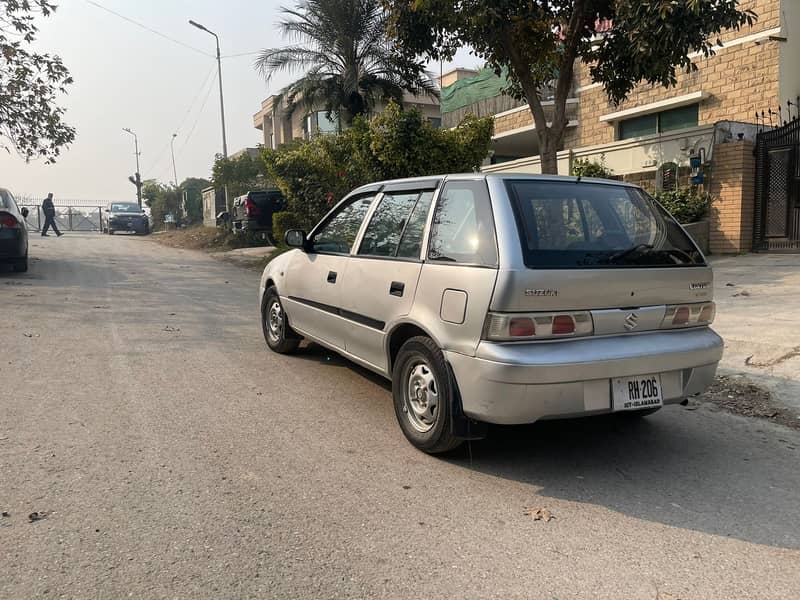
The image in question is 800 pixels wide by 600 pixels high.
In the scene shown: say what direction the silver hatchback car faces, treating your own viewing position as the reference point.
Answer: facing away from the viewer and to the left of the viewer

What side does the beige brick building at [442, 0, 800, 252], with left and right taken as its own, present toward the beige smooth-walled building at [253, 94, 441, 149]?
right

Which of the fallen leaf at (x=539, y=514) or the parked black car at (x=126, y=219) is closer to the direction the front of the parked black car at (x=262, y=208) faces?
the parked black car

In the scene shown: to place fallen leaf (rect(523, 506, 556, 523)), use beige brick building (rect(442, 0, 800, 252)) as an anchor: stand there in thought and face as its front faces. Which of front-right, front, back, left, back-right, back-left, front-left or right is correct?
front-left

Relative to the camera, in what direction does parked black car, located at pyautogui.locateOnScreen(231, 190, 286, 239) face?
facing away from the viewer and to the right of the viewer

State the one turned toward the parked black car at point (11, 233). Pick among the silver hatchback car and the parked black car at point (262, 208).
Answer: the silver hatchback car

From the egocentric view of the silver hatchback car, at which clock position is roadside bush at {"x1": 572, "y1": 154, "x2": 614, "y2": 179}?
The roadside bush is roughly at 2 o'clock from the silver hatchback car.

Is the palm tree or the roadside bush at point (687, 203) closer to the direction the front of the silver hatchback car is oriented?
the palm tree

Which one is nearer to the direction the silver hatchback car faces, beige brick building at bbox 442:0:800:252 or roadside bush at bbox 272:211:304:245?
the roadside bush

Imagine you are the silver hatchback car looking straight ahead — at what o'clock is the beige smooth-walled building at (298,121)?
The beige smooth-walled building is roughly at 1 o'clock from the silver hatchback car.

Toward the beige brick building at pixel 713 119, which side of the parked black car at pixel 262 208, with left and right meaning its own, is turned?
right

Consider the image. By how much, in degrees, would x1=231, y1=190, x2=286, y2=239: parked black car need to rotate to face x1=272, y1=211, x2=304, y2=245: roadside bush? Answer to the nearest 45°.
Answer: approximately 135° to its right
